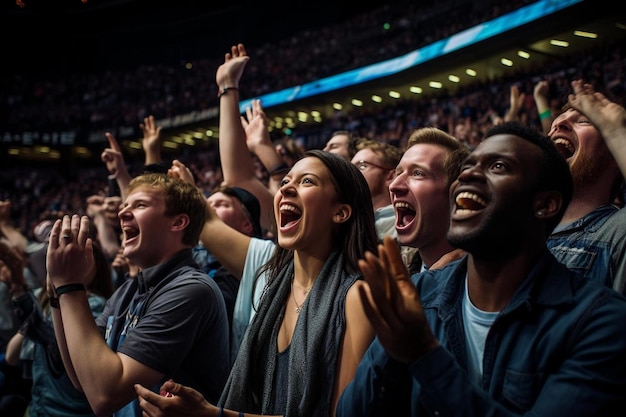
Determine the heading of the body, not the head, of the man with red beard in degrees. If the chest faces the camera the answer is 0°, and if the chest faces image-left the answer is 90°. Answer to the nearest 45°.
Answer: approximately 45°

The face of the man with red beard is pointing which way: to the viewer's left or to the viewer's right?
to the viewer's left
